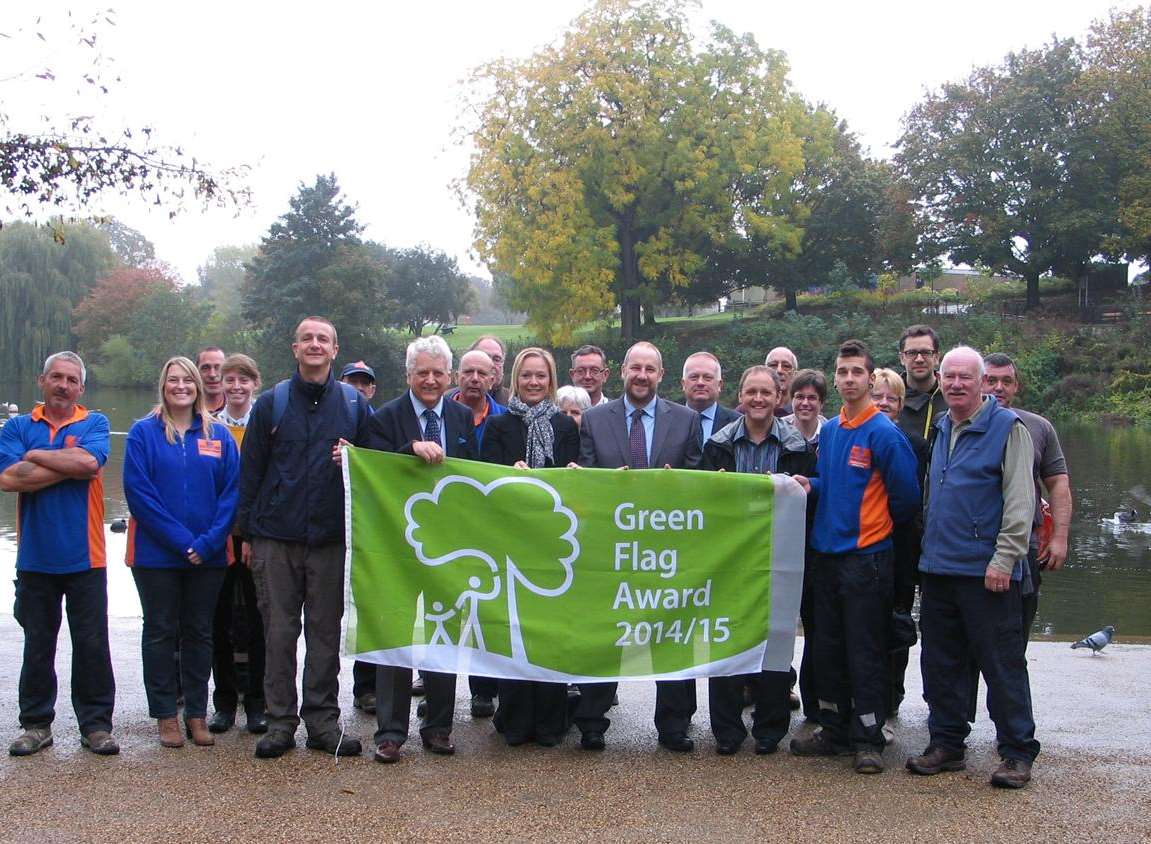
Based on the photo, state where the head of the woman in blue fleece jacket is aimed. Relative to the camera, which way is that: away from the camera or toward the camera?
toward the camera

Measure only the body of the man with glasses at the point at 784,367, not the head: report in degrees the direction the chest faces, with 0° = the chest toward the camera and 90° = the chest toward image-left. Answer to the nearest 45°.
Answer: approximately 0°

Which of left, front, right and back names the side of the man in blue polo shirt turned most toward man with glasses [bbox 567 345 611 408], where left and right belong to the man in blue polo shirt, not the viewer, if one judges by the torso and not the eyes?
left

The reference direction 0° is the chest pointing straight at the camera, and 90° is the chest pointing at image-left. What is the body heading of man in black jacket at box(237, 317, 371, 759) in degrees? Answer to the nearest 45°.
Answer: approximately 0°

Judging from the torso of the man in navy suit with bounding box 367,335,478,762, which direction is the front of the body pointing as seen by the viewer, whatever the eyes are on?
toward the camera

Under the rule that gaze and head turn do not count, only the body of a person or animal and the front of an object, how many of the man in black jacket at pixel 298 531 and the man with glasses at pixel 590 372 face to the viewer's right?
0

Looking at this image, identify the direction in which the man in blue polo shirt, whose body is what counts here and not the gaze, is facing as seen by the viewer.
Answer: toward the camera

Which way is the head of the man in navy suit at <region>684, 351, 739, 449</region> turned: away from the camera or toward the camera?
toward the camera

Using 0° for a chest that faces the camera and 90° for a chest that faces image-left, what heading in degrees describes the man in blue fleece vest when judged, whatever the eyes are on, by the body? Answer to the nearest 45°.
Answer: approximately 45°

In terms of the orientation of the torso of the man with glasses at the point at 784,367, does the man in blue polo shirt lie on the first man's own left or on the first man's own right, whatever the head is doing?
on the first man's own right

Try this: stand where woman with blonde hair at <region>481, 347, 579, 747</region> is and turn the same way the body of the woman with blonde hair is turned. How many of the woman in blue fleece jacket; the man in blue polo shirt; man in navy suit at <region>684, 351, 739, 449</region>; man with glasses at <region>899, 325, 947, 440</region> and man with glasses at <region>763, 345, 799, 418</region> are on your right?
2

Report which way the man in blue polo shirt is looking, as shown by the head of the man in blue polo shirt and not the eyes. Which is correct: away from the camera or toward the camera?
toward the camera

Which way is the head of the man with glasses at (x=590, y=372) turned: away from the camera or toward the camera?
toward the camera

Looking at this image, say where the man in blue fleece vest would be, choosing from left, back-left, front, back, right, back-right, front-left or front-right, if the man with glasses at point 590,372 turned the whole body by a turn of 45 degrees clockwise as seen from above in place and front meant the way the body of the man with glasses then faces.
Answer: left
